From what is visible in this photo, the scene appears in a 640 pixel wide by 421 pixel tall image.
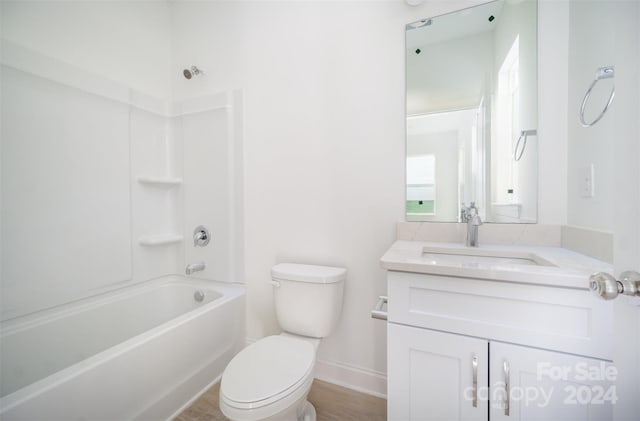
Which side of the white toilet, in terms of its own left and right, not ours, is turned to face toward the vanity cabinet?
left

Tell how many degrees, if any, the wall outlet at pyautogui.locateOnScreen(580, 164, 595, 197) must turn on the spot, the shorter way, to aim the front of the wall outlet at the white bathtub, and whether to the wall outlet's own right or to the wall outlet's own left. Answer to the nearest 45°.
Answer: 0° — it already faces it

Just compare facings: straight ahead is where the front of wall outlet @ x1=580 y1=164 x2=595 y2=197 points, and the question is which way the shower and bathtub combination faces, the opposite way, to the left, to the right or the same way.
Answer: the opposite way

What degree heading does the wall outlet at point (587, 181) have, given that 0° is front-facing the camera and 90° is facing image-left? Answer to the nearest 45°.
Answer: approximately 45°

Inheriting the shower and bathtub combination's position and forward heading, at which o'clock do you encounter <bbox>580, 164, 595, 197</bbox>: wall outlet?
The wall outlet is roughly at 12 o'clock from the shower and bathtub combination.

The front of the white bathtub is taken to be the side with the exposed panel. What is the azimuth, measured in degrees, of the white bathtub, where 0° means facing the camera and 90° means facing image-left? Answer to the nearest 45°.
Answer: approximately 315°

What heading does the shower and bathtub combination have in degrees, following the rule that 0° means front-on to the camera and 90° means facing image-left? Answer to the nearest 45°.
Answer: approximately 315°

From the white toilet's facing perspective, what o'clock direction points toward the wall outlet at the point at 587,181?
The wall outlet is roughly at 8 o'clock from the white toilet.

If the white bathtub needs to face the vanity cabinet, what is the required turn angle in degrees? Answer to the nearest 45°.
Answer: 0° — it already faces it
